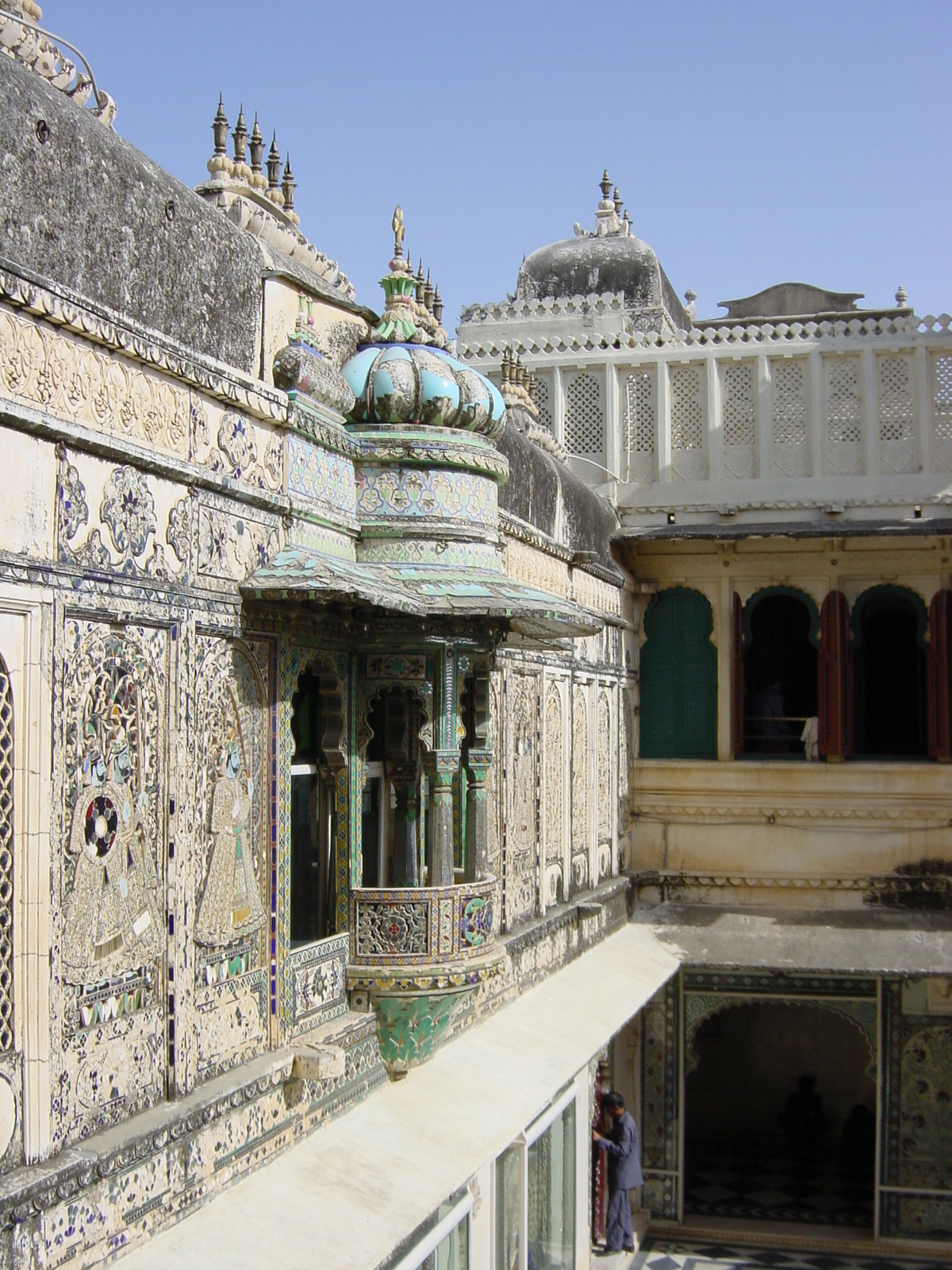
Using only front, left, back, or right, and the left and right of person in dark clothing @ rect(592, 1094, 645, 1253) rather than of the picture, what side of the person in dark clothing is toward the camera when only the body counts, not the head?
left

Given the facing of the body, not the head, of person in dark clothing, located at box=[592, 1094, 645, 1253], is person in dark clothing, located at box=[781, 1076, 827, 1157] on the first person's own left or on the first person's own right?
on the first person's own right
